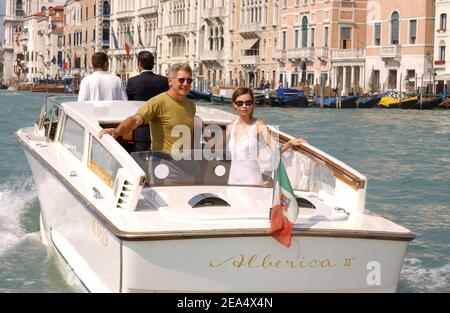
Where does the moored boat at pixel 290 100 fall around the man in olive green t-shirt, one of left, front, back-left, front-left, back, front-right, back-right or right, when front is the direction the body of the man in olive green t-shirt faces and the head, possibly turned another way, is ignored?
back-left

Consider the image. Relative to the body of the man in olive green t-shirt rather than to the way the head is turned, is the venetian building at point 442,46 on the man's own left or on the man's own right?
on the man's own left

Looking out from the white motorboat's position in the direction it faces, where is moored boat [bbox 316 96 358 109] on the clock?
The moored boat is roughly at 2 o'clock from the white motorboat.

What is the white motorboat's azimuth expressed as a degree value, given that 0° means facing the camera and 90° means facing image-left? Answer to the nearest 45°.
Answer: approximately 135°

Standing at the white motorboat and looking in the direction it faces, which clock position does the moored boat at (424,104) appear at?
The moored boat is roughly at 2 o'clock from the white motorboat.

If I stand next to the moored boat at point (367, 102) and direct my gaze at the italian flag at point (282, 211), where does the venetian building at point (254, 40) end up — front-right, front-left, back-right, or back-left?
back-right

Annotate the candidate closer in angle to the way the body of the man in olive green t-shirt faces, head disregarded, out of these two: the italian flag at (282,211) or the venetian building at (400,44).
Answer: the italian flag

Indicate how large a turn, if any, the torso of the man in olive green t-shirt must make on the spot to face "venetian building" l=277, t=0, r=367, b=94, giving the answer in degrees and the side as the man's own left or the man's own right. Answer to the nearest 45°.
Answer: approximately 135° to the man's own left

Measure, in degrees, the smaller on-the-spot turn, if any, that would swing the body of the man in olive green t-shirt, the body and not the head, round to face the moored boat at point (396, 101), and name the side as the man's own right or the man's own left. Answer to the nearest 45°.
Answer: approximately 135° to the man's own left

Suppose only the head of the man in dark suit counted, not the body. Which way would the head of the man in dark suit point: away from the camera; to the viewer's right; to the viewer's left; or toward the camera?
away from the camera

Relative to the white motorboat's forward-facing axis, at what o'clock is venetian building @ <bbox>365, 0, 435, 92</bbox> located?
The venetian building is roughly at 2 o'clock from the white motorboat.

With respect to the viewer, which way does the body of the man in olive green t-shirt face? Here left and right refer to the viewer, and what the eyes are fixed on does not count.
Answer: facing the viewer and to the right of the viewer
